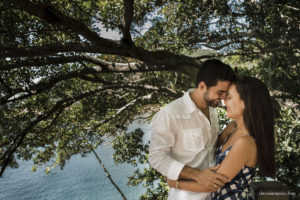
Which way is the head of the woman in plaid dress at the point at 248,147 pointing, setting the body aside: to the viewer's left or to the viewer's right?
to the viewer's left

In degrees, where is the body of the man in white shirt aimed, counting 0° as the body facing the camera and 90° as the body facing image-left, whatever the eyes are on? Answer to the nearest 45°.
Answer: approximately 315°

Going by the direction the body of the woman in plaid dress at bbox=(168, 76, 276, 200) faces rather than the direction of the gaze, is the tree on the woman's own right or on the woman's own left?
on the woman's own right

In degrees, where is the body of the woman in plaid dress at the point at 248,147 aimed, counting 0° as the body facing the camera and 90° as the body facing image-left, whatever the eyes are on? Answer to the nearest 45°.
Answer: approximately 90°
